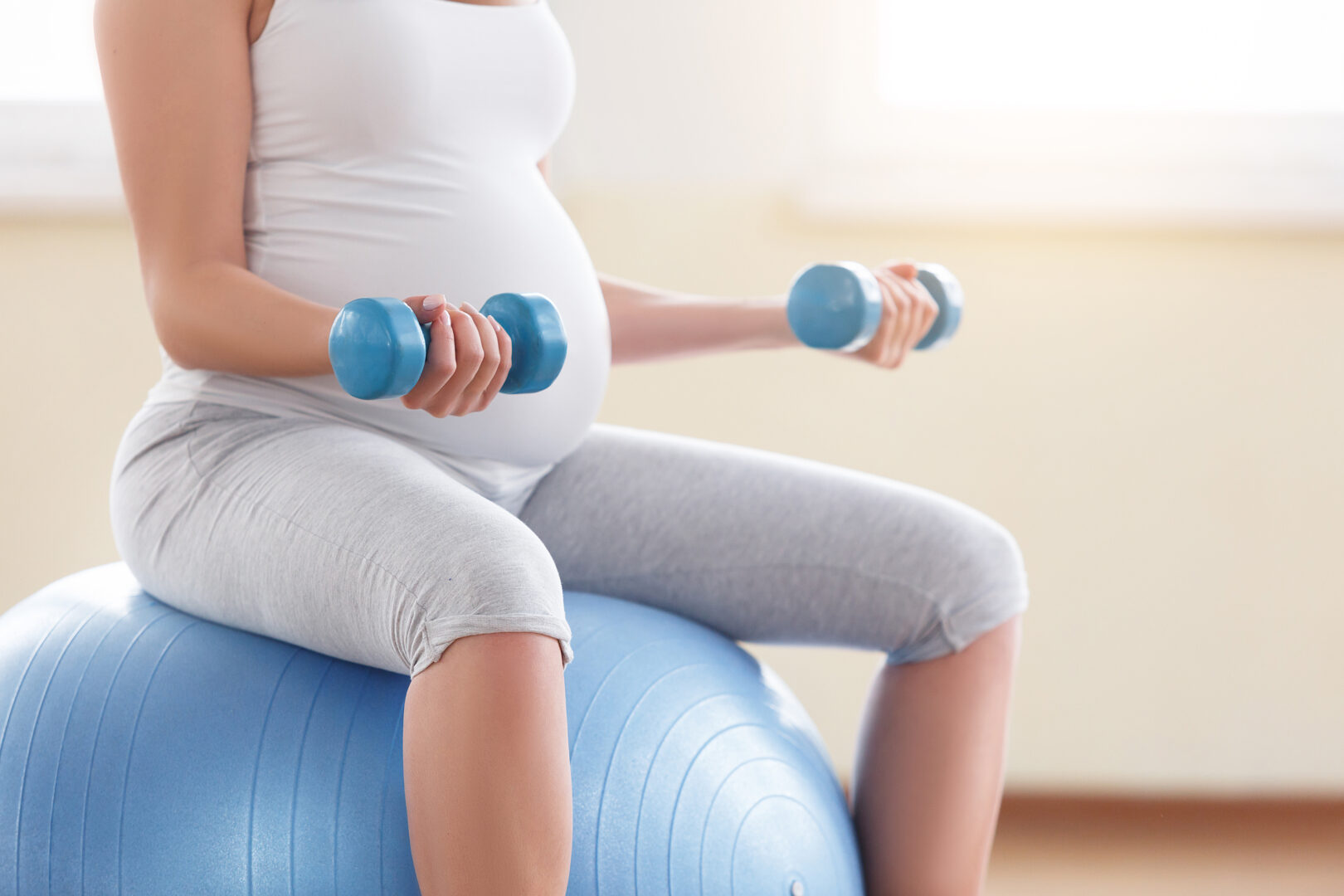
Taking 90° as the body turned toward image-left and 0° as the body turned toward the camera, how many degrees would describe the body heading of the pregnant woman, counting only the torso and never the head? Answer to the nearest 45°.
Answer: approximately 315°
